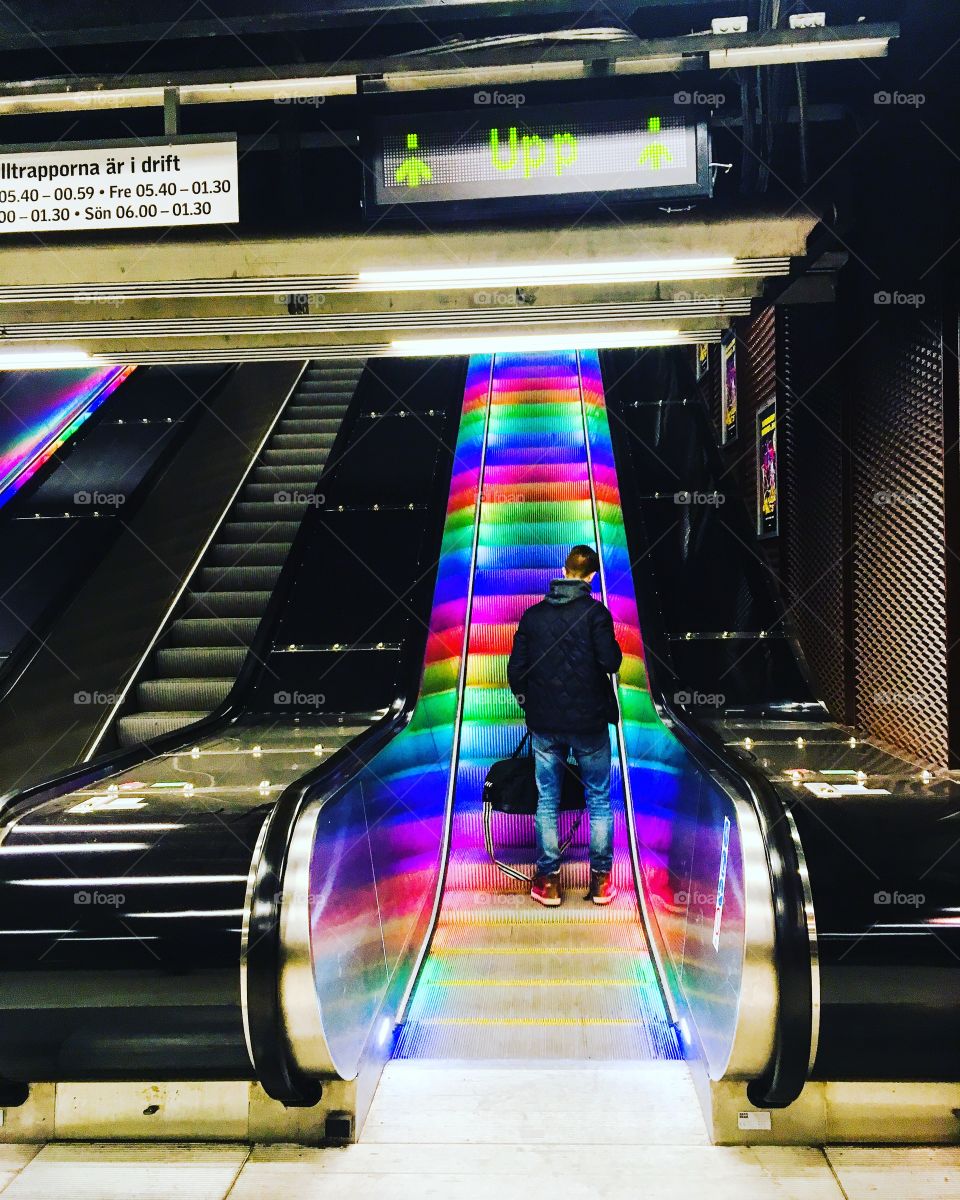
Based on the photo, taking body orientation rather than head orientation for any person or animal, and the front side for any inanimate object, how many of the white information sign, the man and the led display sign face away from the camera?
1

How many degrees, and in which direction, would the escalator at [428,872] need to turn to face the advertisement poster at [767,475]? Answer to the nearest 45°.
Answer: approximately 135° to its left

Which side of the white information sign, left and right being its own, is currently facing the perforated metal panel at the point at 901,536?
left

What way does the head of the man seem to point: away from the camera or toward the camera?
away from the camera

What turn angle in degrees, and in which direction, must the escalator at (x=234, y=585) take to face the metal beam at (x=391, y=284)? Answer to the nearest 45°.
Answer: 0° — it already faces it

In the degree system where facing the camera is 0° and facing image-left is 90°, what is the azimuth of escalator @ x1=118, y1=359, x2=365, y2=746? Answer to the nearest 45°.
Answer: approximately 0°

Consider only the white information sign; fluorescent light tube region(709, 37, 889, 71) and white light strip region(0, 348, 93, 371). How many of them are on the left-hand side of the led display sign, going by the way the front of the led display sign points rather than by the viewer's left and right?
1

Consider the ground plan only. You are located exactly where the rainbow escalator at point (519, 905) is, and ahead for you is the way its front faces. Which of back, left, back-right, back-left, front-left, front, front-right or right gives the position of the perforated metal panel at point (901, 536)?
left

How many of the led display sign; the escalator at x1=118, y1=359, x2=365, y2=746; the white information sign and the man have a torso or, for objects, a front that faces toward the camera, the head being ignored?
3

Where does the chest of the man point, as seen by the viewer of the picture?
away from the camera

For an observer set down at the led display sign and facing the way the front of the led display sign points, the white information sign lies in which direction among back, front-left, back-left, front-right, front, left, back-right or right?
right

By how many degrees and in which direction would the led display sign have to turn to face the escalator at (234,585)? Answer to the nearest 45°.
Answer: approximately 135° to its right
